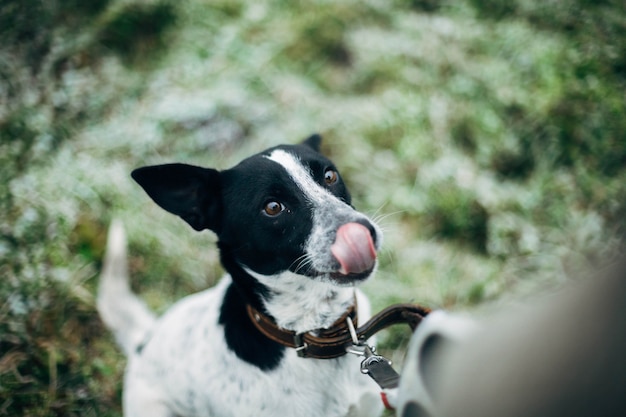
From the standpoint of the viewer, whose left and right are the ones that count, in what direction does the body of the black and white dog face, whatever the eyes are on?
facing the viewer and to the right of the viewer
